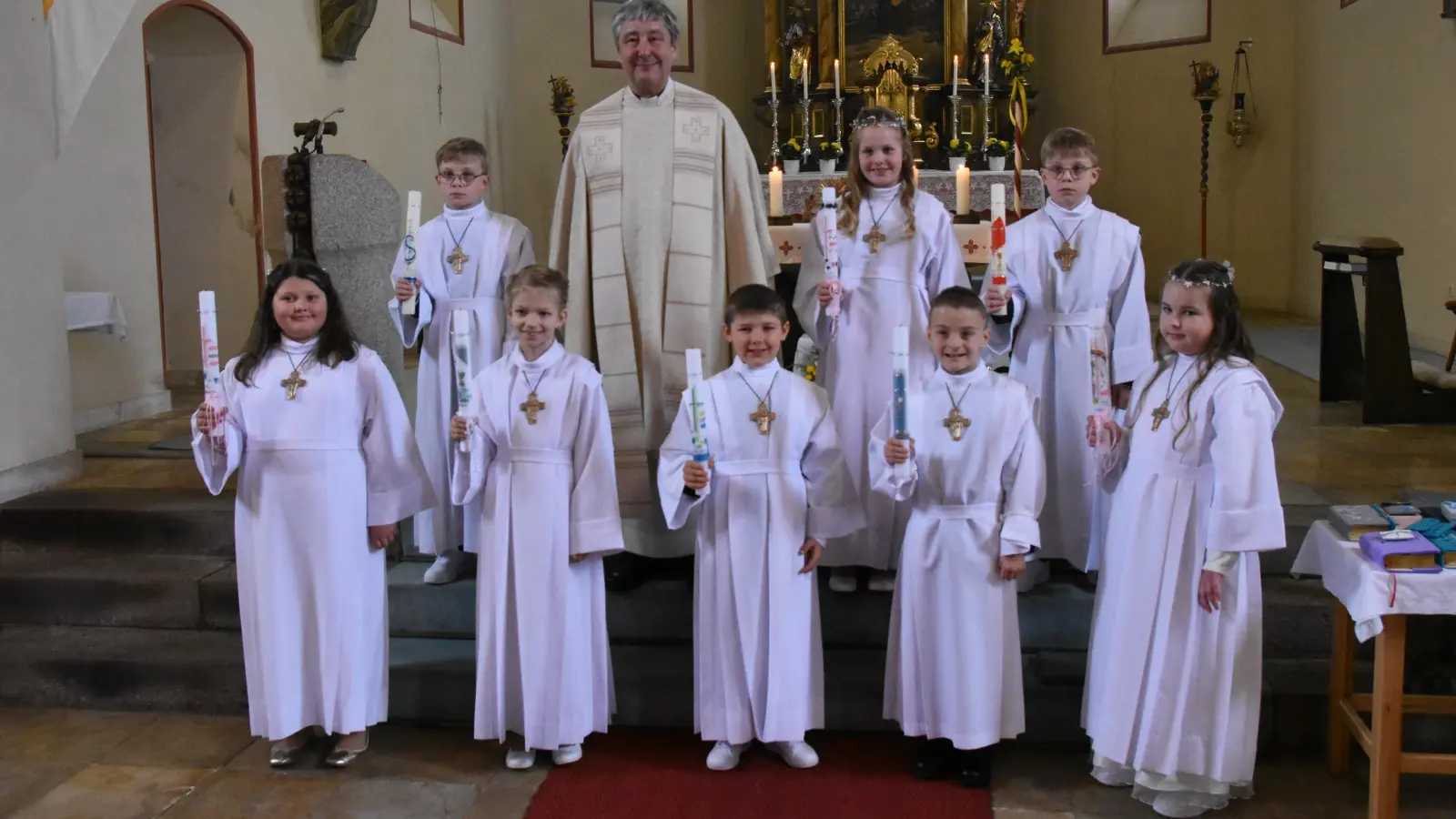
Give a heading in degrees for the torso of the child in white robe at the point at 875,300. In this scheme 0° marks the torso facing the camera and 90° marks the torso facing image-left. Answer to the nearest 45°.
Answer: approximately 0°

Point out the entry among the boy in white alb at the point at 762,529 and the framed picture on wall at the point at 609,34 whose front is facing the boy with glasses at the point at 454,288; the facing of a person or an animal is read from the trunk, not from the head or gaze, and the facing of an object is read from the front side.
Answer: the framed picture on wall

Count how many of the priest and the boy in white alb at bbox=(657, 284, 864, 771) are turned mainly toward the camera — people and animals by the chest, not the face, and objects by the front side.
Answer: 2

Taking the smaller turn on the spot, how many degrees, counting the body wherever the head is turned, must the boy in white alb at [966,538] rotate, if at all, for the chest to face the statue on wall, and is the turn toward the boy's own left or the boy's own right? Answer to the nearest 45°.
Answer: approximately 135° to the boy's own right

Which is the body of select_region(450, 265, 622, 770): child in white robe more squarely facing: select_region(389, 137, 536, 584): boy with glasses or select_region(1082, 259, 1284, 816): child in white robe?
the child in white robe

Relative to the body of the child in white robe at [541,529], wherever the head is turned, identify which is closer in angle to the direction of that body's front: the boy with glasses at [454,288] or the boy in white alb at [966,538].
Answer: the boy in white alb

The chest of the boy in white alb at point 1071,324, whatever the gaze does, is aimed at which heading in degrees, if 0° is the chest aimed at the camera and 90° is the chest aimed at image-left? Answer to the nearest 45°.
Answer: approximately 0°
